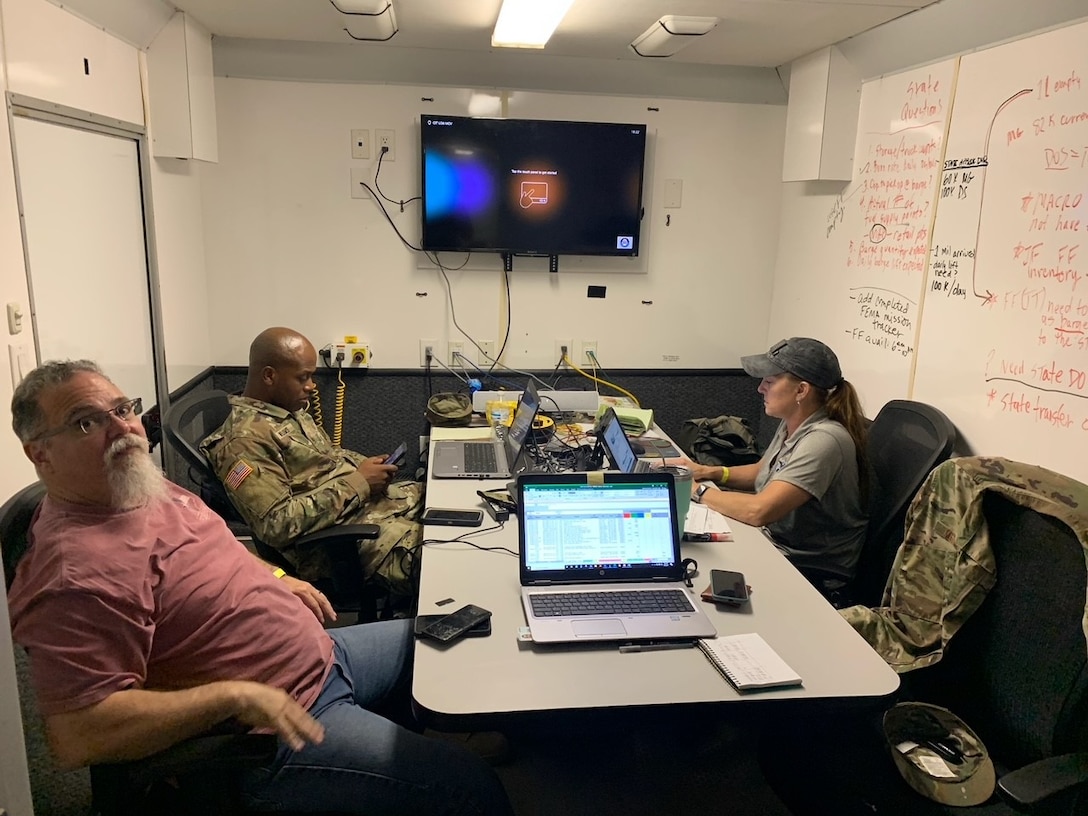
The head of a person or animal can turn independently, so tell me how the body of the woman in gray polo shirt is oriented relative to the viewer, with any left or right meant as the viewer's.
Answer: facing to the left of the viewer

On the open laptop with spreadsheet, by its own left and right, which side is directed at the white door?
right

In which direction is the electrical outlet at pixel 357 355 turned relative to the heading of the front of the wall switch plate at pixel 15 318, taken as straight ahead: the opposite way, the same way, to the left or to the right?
to the right

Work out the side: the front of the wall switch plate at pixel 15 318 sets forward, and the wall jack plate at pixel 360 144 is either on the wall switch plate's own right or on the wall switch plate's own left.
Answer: on the wall switch plate's own left

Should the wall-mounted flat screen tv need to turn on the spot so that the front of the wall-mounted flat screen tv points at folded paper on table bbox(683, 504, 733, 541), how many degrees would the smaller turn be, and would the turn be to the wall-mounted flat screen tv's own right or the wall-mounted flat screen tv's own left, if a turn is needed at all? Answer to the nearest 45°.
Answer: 0° — it already faces it

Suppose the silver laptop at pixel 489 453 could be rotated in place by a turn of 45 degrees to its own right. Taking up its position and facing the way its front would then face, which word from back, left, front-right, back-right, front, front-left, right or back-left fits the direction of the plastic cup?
back

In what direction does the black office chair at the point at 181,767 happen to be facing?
to the viewer's right

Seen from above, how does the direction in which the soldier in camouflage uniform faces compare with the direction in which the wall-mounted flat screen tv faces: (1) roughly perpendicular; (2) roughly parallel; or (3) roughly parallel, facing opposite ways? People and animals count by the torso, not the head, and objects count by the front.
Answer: roughly perpendicular

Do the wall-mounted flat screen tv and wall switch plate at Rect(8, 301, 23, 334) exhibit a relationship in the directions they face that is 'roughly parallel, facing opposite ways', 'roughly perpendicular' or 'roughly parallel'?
roughly perpendicular

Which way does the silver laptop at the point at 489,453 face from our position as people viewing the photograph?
facing to the left of the viewer

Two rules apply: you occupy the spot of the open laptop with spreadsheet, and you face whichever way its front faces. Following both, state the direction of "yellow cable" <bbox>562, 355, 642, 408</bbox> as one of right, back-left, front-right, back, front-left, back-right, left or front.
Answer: back

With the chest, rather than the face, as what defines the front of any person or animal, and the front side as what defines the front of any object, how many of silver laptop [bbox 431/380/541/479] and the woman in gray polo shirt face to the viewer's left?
2

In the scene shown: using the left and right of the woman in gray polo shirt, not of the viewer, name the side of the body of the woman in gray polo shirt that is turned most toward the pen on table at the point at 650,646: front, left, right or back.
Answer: left

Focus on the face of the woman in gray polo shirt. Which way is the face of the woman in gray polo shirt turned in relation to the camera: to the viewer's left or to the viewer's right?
to the viewer's left
